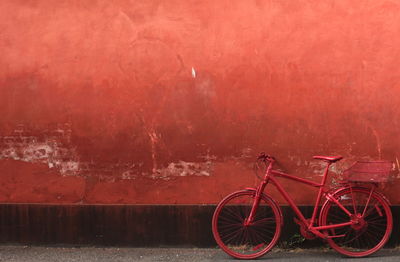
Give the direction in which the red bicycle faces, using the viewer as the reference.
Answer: facing to the left of the viewer
